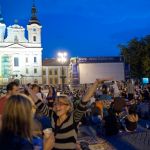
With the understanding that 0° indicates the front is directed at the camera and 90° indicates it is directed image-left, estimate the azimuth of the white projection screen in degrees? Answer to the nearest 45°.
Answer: approximately 0°

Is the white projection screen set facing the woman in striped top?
yes
